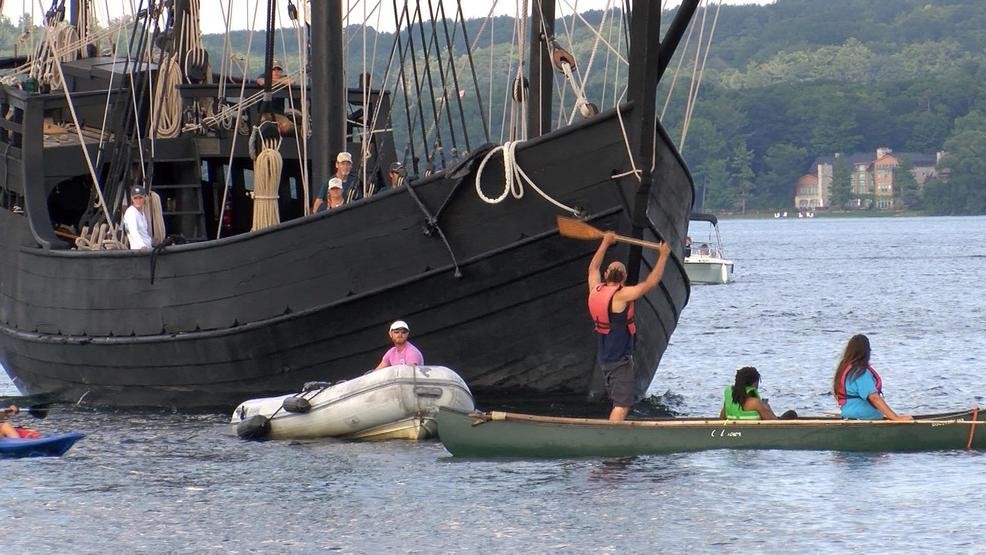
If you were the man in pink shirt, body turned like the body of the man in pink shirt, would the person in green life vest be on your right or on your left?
on your left

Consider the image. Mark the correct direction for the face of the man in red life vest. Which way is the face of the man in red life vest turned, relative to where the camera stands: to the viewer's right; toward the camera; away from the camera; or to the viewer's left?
away from the camera

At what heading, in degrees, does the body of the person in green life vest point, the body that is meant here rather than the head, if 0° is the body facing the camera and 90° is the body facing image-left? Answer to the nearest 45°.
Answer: approximately 225°

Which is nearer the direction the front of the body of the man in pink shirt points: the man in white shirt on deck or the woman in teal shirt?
the woman in teal shirt

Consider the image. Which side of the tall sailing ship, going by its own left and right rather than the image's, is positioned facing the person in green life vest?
front

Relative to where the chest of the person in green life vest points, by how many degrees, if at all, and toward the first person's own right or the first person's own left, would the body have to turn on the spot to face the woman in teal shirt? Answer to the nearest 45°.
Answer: approximately 45° to the first person's own right

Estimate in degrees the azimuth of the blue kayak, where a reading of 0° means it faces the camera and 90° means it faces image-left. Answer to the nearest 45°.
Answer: approximately 270°

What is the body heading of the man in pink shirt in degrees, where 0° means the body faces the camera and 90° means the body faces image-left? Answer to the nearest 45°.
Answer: approximately 0°

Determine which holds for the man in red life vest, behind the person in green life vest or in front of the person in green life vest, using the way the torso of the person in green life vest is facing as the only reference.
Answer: behind
